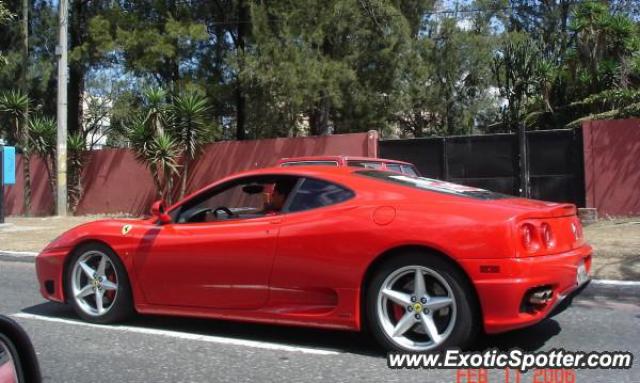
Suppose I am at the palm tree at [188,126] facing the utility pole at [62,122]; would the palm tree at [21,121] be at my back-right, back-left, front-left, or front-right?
front-right

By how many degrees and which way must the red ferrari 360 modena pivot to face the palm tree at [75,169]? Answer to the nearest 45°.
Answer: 0° — it already faces it

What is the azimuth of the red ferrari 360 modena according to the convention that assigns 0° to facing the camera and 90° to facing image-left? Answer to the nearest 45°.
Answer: approximately 135°

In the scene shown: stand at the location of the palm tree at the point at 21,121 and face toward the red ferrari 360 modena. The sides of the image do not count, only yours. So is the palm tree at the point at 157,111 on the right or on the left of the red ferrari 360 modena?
left

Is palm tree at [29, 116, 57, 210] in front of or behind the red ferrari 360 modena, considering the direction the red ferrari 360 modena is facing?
in front

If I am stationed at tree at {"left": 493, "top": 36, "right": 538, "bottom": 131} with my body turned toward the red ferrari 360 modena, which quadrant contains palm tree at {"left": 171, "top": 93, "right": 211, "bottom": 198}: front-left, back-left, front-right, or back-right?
front-right

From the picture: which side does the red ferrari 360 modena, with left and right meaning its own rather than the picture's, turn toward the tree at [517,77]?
right

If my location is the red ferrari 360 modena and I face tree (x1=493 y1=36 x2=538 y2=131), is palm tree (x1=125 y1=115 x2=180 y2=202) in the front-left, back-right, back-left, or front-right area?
front-left

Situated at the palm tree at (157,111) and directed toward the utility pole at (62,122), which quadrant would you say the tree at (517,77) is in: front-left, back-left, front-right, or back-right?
back-right

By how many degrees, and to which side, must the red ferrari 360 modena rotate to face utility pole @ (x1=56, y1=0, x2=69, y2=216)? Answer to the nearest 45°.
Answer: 0° — it already faces it

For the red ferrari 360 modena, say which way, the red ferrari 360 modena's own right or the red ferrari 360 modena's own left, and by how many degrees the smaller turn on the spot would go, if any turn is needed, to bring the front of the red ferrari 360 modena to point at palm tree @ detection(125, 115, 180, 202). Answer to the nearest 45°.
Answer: approximately 45° to the red ferrari 360 modena's own right

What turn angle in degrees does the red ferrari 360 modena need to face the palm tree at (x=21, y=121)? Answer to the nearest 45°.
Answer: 0° — it already faces it

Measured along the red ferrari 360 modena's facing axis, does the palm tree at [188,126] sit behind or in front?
in front
